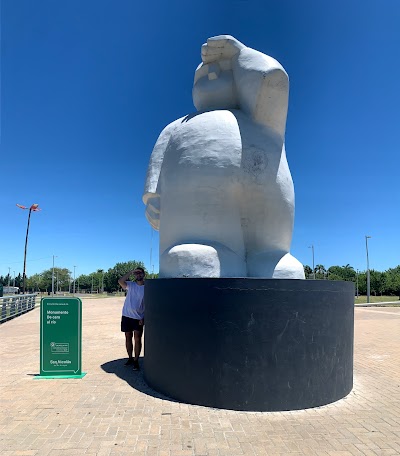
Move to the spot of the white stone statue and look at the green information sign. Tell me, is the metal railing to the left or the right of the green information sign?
right

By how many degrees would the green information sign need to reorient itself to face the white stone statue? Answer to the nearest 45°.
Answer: approximately 45° to its left

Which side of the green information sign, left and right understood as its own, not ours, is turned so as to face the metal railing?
back

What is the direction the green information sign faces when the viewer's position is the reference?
facing the viewer

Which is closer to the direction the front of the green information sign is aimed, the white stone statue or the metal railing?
the white stone statue
